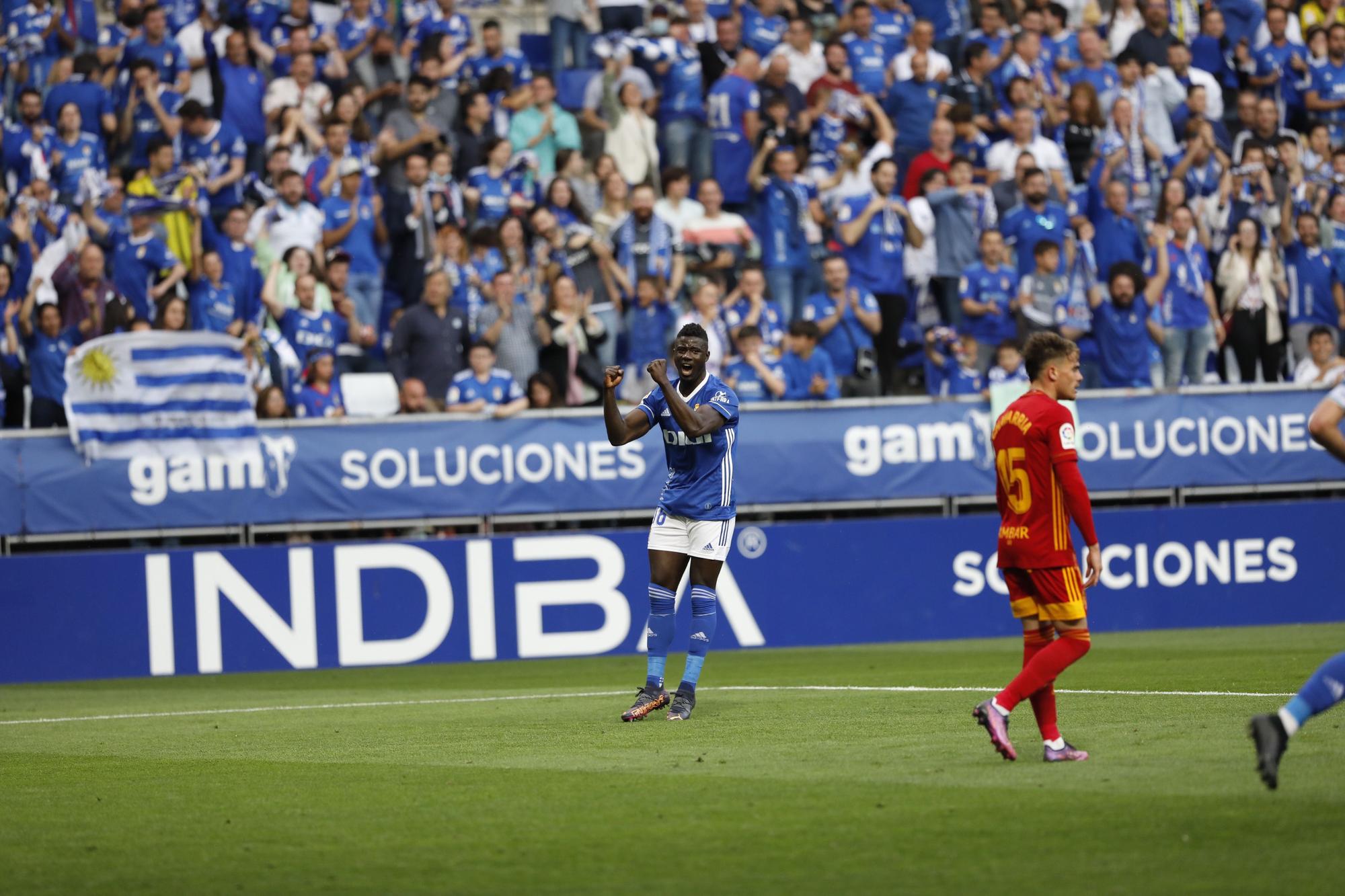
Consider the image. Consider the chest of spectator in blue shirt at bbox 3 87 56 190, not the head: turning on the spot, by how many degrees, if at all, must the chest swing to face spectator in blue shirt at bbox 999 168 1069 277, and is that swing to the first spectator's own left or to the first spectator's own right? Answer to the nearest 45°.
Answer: approximately 90° to the first spectator's own left

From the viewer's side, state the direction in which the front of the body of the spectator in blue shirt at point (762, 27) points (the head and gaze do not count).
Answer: toward the camera

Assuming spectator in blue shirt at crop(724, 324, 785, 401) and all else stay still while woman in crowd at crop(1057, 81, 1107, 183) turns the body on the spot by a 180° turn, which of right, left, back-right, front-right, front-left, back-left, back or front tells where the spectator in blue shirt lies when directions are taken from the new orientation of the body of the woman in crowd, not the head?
back-left

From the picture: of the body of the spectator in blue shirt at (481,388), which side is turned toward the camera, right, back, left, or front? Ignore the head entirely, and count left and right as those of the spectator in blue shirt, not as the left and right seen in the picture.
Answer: front

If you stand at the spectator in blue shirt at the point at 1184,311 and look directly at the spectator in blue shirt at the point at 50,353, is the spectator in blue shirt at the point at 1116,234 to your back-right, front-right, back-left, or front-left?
front-right

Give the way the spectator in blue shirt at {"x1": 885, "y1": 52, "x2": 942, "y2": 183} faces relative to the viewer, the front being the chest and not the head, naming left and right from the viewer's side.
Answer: facing the viewer

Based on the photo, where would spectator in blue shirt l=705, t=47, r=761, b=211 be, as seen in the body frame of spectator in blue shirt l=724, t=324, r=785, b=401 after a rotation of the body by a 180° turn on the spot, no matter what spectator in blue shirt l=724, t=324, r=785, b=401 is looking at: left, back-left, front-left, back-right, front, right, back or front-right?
front

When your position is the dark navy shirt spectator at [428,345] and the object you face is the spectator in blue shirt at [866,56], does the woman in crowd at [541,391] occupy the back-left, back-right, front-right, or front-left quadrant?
front-right

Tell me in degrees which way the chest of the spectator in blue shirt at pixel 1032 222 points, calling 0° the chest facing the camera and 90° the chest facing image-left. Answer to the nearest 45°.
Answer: approximately 0°

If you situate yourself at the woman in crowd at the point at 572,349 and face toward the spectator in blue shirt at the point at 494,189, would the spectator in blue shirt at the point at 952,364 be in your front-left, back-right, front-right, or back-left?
back-right
